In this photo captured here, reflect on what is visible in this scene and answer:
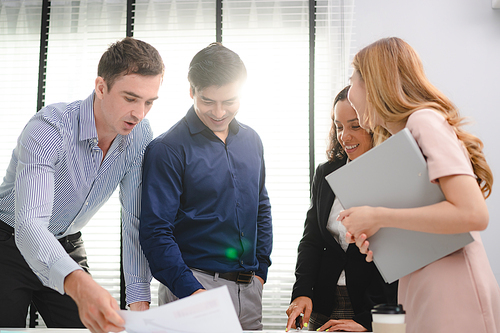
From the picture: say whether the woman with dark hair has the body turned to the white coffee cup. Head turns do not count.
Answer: yes

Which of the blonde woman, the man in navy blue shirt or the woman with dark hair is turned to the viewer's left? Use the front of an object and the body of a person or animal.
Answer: the blonde woman

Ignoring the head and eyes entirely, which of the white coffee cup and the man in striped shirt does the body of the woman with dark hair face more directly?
the white coffee cup

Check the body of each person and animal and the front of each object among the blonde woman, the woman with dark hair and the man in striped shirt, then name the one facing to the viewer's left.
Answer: the blonde woman

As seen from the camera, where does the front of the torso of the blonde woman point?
to the viewer's left

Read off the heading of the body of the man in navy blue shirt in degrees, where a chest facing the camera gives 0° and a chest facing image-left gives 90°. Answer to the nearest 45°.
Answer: approximately 315°

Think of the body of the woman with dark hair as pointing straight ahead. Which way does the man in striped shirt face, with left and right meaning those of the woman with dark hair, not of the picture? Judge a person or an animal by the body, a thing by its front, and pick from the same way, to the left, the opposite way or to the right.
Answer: to the left

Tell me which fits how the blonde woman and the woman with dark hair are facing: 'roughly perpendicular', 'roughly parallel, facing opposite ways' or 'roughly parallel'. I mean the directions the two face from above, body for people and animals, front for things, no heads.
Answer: roughly perpendicular

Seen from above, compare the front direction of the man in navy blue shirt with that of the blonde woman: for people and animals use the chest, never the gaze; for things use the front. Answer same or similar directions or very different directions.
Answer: very different directions
